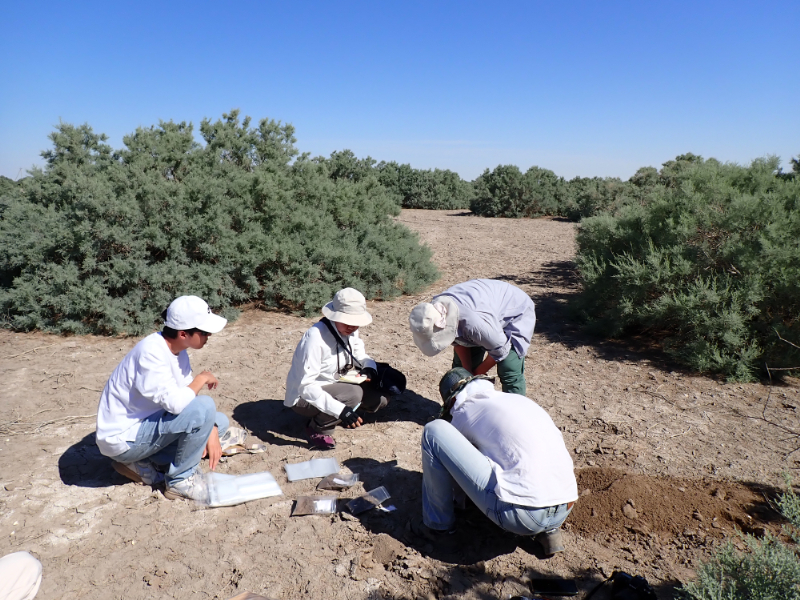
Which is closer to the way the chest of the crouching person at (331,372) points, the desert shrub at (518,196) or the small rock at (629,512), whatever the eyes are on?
the small rock

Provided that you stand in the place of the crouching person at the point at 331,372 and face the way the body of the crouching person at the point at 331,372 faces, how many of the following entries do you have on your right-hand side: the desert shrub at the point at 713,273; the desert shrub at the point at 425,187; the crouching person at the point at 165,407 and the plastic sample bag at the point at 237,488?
2

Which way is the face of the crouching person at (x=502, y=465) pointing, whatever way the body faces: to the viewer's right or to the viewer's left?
to the viewer's left

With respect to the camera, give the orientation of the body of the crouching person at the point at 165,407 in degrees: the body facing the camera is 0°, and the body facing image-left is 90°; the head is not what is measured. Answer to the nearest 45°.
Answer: approximately 270°

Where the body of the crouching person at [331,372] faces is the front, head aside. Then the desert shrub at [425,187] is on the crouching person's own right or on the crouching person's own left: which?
on the crouching person's own left

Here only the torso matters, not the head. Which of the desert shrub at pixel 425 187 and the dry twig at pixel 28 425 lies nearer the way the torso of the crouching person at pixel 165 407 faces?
the desert shrub

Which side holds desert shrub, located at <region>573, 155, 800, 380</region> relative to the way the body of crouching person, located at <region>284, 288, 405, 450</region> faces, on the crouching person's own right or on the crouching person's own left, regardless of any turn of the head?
on the crouching person's own left

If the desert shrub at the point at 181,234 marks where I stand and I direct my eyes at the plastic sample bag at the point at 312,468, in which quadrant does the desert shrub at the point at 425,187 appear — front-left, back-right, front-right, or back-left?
back-left

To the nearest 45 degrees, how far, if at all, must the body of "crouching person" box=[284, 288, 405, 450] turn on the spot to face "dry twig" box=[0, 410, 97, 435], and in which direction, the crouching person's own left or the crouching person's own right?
approximately 135° to the crouching person's own right
